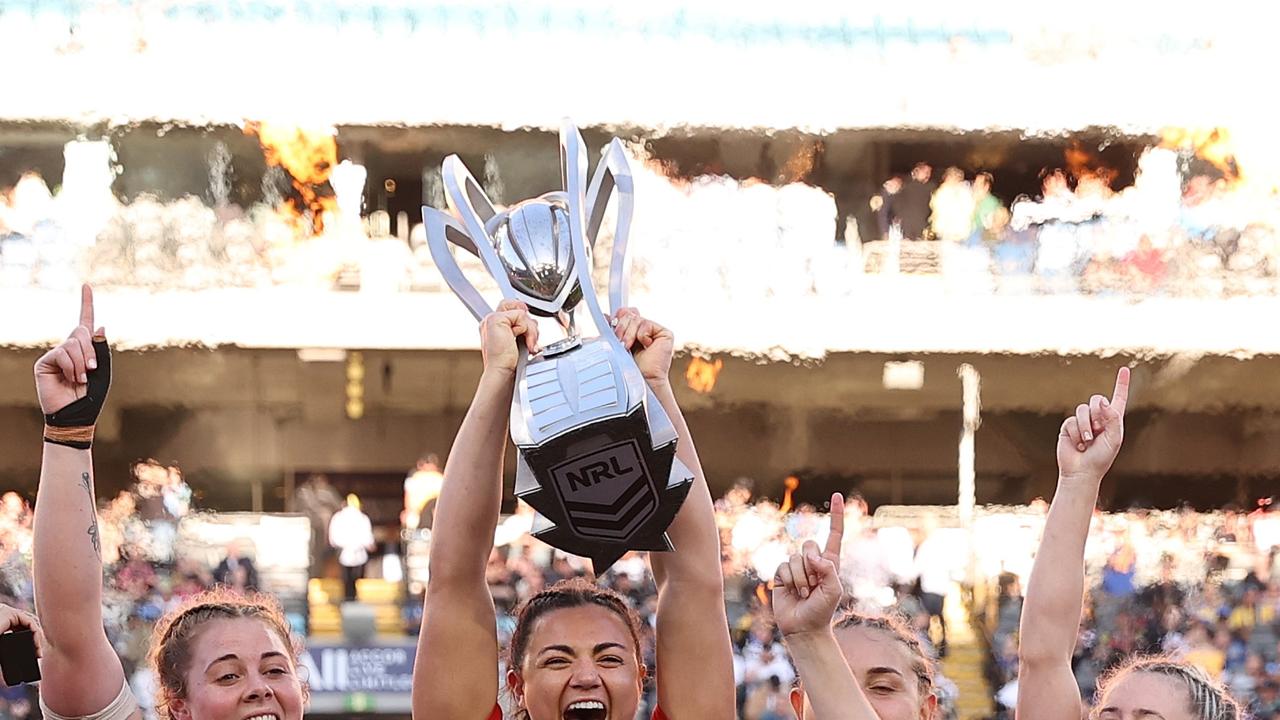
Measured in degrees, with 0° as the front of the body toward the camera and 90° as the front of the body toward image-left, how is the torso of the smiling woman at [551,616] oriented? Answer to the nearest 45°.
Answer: approximately 0°

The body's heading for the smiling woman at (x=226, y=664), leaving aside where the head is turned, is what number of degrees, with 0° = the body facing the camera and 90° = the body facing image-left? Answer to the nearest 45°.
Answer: approximately 315°

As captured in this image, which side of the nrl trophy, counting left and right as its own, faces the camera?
front

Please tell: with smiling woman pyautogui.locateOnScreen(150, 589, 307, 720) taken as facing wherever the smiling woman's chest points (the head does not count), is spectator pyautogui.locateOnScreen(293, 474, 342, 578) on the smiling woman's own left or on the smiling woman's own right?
on the smiling woman's own left

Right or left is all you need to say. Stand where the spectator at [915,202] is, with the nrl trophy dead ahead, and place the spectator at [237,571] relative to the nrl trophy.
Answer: right

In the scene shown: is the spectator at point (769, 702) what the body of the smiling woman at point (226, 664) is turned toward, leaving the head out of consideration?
no

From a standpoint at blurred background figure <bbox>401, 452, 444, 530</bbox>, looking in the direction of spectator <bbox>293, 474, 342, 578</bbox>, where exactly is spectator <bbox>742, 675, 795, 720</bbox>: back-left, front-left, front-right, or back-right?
back-left

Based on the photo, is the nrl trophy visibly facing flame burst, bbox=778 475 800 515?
no

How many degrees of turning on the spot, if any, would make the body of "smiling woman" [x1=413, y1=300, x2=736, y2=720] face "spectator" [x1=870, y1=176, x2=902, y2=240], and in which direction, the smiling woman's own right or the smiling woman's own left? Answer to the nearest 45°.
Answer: approximately 180°

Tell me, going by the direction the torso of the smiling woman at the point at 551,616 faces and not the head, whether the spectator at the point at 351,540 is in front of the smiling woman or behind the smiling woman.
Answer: behind

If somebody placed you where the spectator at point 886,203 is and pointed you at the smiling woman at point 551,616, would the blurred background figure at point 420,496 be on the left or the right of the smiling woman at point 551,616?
right

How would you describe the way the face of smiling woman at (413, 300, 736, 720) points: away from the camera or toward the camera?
toward the camera

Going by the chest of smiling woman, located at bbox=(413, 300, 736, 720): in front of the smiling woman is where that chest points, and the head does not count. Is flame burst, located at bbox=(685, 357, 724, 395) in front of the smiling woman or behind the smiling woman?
behind

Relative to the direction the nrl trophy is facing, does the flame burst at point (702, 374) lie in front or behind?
behind

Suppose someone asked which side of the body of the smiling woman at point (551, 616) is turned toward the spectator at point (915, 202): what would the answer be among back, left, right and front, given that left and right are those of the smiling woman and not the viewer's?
back

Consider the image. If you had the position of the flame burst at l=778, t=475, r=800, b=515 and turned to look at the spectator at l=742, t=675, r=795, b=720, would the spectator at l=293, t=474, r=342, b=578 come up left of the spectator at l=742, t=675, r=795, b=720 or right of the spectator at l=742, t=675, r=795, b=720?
right

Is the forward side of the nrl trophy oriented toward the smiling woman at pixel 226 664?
no
